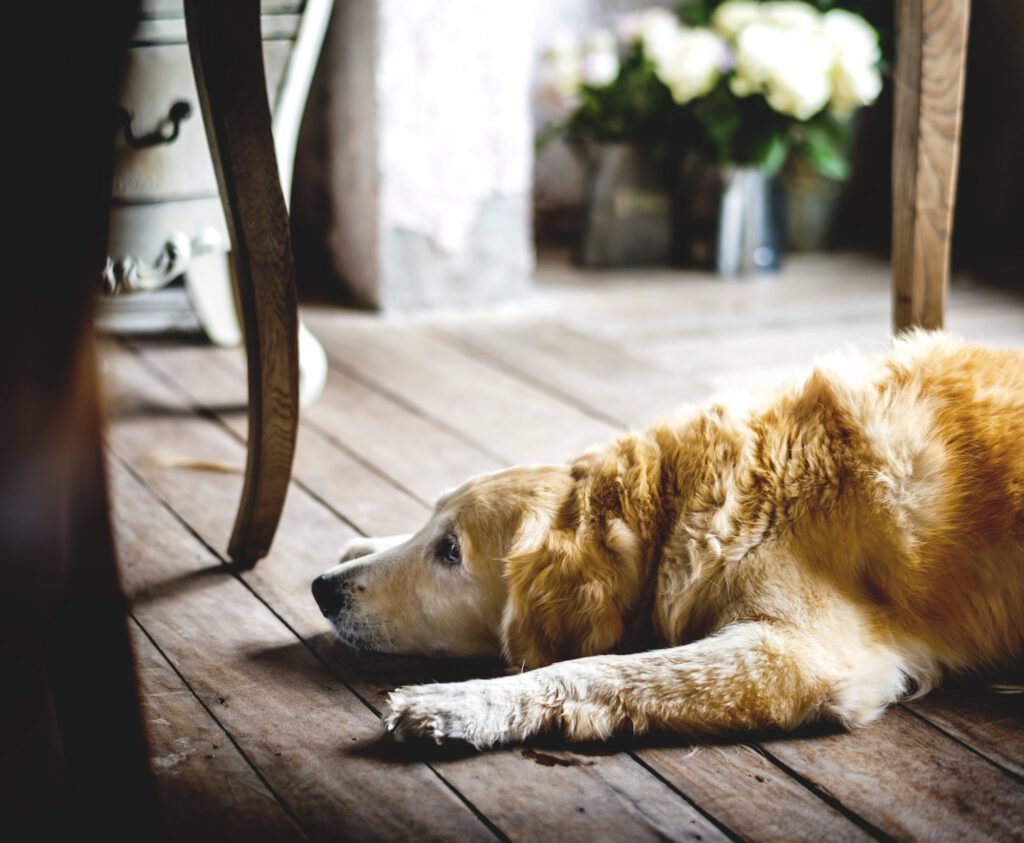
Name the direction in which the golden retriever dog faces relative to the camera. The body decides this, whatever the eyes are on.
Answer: to the viewer's left

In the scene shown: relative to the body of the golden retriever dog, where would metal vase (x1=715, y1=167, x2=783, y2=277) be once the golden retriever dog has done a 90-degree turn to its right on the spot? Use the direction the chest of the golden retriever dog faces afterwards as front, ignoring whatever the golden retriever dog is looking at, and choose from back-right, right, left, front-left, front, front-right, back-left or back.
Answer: front

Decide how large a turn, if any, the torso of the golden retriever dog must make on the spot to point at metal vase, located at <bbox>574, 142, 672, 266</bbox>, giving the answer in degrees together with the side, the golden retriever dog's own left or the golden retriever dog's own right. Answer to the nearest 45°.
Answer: approximately 90° to the golden retriever dog's own right

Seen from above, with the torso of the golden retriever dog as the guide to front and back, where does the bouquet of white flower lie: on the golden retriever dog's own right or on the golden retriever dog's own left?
on the golden retriever dog's own right
